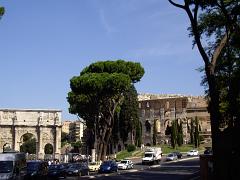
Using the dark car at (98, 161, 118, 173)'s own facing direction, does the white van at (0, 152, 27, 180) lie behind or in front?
in front

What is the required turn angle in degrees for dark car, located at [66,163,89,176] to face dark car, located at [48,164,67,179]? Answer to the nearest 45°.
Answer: approximately 45° to its left

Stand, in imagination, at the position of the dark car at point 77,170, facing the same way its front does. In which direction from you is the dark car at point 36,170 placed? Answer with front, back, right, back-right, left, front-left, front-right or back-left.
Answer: front-left
